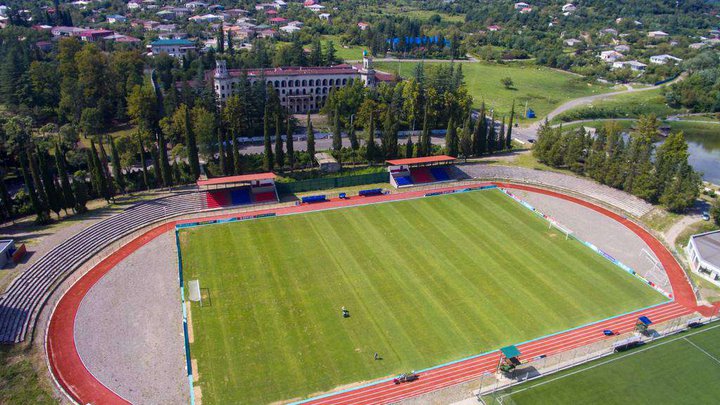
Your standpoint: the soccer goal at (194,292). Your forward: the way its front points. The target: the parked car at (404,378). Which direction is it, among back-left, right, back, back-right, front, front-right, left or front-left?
front-right

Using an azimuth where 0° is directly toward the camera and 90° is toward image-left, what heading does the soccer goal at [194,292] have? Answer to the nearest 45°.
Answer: approximately 270°
